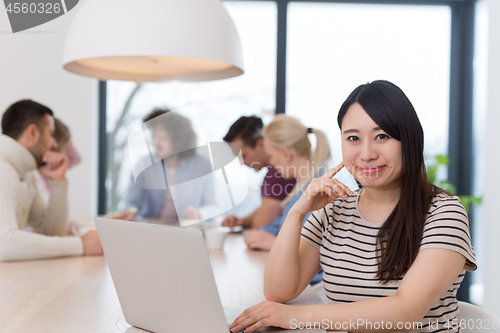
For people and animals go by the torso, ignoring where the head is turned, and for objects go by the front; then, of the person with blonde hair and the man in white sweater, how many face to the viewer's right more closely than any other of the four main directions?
1

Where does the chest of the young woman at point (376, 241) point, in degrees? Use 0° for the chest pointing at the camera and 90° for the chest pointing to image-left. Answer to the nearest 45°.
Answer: approximately 45°

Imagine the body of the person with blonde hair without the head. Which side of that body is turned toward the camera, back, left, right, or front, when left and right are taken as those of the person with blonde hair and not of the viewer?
left

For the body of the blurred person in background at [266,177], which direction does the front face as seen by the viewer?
to the viewer's left

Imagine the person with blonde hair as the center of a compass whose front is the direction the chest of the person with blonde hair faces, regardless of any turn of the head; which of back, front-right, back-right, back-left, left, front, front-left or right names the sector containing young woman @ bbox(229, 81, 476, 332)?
left

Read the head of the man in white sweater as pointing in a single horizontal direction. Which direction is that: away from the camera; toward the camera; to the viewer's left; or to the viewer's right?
to the viewer's right

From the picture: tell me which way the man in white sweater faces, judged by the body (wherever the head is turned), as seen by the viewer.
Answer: to the viewer's right
